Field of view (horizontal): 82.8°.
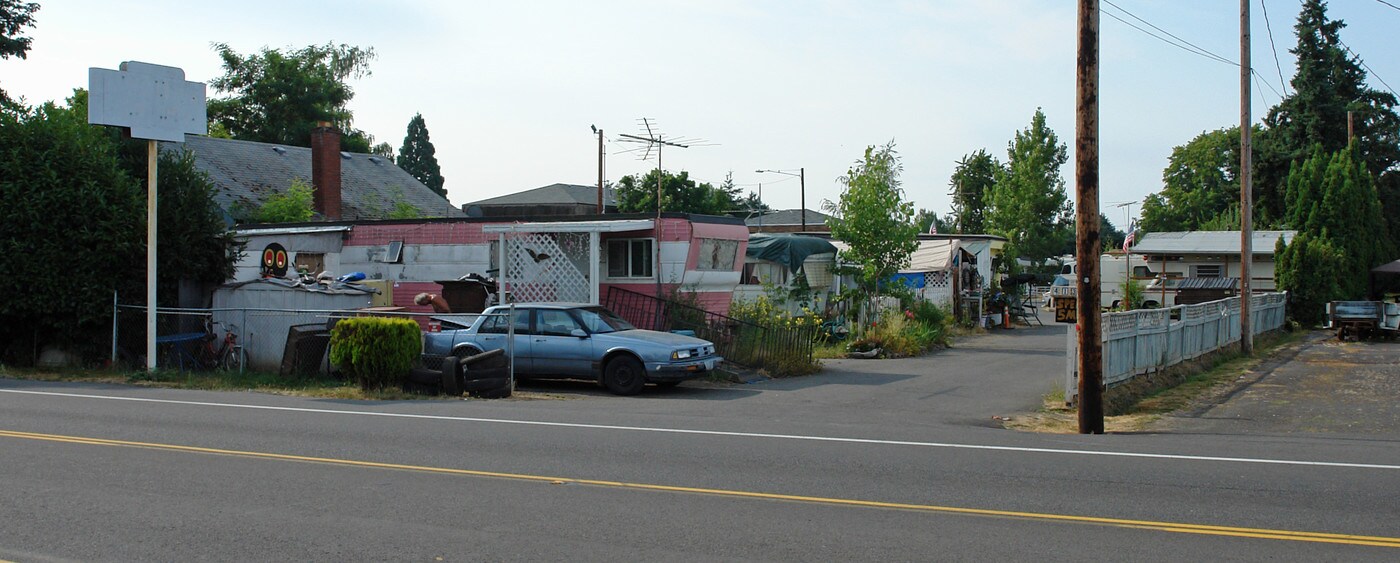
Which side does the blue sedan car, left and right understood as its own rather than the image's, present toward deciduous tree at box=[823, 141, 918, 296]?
left

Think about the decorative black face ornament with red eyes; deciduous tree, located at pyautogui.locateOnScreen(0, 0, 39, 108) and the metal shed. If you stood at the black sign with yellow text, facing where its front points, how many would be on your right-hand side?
3

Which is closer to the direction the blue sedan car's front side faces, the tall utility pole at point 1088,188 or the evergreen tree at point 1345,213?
the tall utility pole

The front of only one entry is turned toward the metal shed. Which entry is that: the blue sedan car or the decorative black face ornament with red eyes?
the decorative black face ornament with red eyes

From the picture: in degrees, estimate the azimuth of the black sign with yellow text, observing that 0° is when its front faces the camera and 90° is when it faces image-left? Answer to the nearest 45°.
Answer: approximately 0°

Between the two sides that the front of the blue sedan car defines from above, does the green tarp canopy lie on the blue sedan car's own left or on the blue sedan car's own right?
on the blue sedan car's own left

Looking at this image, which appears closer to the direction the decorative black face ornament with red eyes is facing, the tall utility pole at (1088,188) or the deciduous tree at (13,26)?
the tall utility pole

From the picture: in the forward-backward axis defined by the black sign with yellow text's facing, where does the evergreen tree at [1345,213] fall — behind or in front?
behind

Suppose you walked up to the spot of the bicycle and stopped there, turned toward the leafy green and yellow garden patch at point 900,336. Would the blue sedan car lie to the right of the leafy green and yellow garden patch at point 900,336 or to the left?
right

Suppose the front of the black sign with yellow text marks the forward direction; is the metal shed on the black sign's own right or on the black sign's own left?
on the black sign's own right

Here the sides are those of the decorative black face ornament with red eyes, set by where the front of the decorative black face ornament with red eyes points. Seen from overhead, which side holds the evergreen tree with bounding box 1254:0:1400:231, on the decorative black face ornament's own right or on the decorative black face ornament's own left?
on the decorative black face ornament's own left

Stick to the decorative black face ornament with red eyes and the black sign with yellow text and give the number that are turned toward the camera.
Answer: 2

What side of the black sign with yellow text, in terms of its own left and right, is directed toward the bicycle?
right

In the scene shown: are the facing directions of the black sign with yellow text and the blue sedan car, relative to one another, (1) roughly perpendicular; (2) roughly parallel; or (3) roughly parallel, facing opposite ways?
roughly perpendicular

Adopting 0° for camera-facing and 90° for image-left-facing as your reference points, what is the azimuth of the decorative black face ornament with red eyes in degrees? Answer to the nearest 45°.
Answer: approximately 0°
